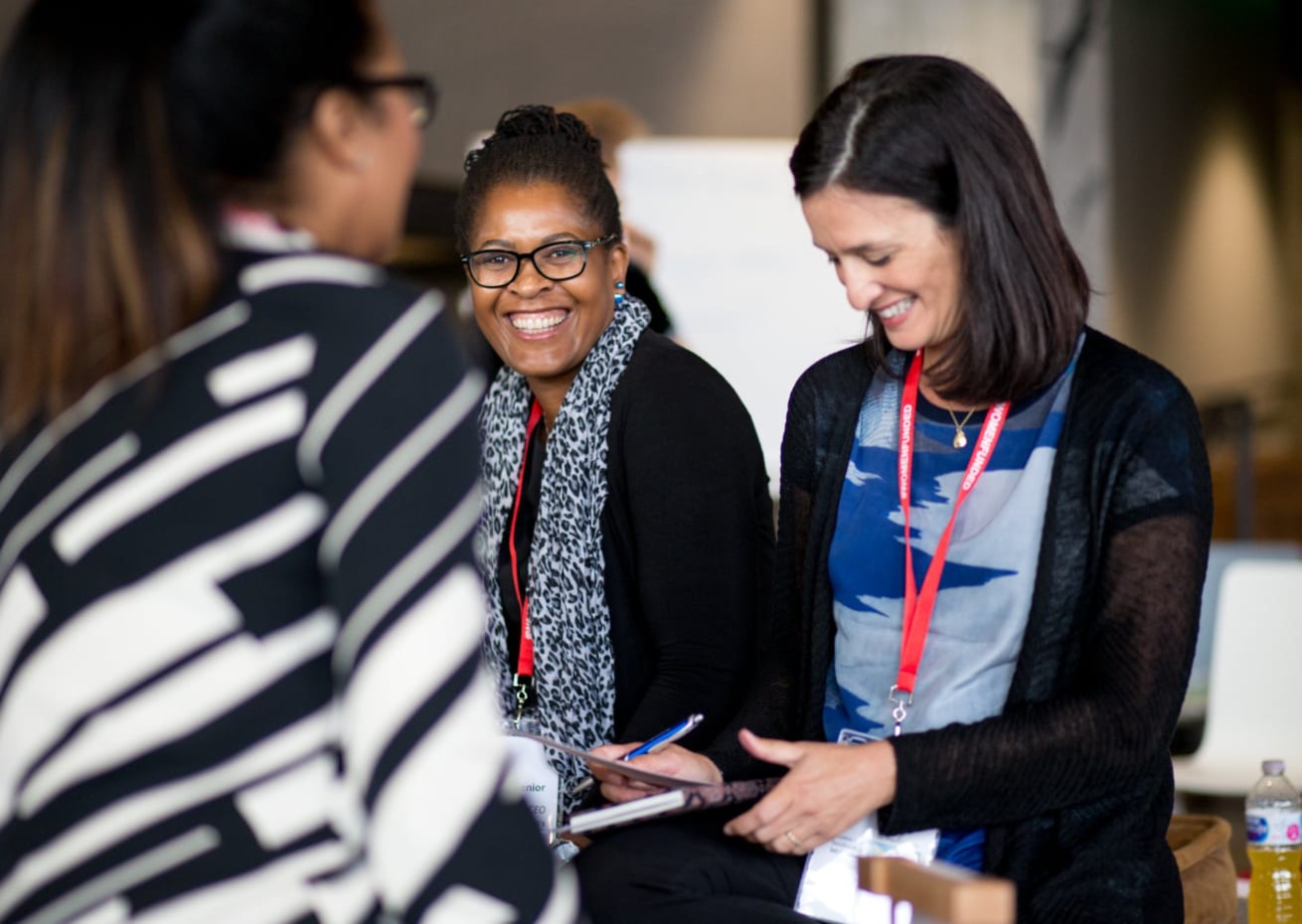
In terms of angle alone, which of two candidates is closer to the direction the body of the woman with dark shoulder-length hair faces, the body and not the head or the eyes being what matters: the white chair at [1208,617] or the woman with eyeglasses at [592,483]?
the woman with eyeglasses

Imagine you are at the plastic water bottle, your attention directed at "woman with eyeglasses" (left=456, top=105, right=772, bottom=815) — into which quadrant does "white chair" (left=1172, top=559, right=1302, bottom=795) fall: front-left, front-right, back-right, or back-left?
back-right

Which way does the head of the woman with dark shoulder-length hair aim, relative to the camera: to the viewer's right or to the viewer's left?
to the viewer's left

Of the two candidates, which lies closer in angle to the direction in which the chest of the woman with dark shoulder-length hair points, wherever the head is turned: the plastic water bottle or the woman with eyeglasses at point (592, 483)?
the woman with eyeglasses

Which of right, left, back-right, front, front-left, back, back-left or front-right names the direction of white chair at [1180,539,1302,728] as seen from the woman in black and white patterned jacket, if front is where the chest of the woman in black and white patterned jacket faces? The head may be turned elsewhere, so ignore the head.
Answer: front

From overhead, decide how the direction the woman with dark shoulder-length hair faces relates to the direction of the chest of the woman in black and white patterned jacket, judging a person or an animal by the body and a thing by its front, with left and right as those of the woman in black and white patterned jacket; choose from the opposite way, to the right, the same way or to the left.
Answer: the opposite way

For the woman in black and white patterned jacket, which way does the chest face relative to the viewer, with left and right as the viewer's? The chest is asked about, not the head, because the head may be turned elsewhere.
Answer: facing away from the viewer and to the right of the viewer

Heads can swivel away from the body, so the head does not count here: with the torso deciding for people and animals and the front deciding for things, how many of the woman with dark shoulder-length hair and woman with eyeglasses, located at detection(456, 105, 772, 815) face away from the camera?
0

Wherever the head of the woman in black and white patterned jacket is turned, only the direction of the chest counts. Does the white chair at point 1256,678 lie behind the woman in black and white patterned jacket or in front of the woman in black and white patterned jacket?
in front

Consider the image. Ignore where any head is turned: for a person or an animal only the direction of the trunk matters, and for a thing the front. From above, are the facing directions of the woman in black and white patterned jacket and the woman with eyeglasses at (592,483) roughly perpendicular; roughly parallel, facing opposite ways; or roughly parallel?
roughly parallel, facing opposite ways

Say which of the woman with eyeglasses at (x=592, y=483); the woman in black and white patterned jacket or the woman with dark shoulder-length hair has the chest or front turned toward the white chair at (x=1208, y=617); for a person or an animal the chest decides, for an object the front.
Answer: the woman in black and white patterned jacket

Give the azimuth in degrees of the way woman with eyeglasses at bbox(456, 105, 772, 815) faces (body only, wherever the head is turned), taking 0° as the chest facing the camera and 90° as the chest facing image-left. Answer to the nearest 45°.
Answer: approximately 45°

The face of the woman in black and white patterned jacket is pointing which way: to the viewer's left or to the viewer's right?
to the viewer's right

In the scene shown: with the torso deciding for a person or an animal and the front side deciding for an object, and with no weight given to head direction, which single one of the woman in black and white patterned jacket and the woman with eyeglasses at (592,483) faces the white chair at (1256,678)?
the woman in black and white patterned jacket

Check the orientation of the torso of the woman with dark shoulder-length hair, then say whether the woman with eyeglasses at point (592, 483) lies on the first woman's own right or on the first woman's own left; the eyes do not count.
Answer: on the first woman's own right

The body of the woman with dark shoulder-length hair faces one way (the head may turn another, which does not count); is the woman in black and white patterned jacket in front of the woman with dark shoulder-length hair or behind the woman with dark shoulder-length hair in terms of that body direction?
in front
